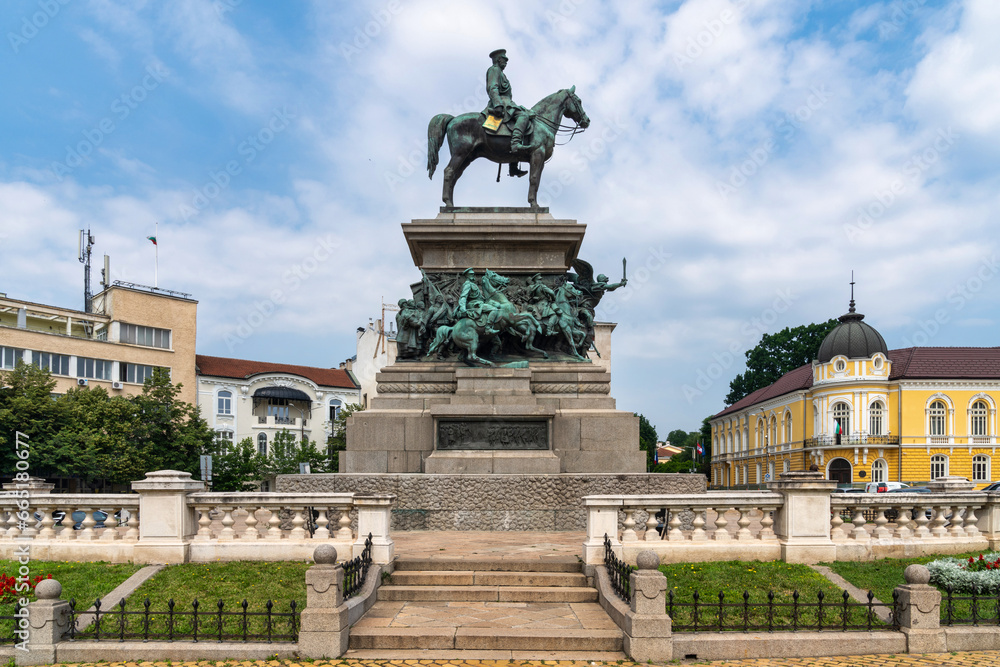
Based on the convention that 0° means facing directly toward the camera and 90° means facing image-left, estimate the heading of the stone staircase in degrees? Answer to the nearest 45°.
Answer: approximately 0°

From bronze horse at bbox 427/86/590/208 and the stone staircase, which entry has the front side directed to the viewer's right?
the bronze horse

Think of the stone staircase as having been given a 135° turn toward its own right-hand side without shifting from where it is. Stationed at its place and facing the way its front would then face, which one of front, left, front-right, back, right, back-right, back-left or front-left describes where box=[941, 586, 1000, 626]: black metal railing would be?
back-right

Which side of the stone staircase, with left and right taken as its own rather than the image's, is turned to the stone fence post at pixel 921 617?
left

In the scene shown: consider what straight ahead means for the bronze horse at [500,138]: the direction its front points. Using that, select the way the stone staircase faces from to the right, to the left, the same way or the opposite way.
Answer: to the right

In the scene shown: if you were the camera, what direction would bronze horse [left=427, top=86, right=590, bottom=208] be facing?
facing to the right of the viewer

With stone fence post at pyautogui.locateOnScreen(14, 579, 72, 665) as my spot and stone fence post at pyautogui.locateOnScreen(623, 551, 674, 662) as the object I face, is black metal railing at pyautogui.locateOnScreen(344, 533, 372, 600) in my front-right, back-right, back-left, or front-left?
front-left

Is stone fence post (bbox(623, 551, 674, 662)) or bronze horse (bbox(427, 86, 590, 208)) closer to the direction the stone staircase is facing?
the stone fence post

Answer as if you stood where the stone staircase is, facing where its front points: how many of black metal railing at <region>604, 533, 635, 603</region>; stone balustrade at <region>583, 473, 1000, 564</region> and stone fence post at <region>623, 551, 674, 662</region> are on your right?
0

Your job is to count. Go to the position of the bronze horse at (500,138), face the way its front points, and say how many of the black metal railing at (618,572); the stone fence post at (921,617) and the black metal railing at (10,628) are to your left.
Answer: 0

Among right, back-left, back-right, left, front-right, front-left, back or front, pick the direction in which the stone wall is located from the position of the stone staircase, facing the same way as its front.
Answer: back

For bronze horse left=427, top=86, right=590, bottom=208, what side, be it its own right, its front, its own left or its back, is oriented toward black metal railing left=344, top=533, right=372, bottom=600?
right

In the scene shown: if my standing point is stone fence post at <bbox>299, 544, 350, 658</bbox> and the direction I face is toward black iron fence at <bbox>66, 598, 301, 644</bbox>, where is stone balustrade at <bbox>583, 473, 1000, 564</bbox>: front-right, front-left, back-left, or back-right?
back-right
